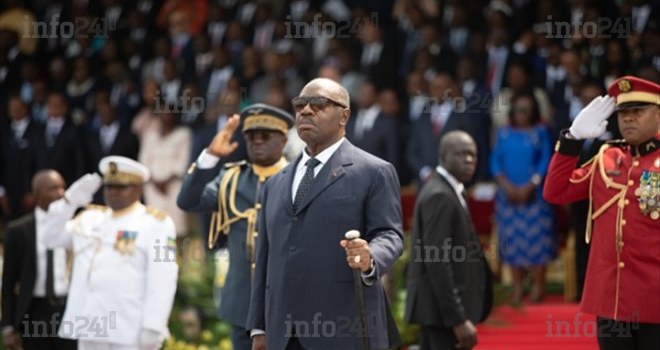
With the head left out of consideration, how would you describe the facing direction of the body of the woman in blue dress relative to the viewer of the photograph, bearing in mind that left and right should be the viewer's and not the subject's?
facing the viewer

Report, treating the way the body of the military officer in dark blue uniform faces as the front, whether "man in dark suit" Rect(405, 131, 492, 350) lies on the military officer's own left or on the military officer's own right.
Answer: on the military officer's own left

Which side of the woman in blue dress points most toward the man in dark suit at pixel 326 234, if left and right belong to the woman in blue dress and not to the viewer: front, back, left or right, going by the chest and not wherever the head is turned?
front

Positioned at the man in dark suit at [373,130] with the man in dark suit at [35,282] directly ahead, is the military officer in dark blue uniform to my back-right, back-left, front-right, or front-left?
front-left

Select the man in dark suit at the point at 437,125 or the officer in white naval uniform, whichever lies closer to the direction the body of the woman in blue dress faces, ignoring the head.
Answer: the officer in white naval uniform

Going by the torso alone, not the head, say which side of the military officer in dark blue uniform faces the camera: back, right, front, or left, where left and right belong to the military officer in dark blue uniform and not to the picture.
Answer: front

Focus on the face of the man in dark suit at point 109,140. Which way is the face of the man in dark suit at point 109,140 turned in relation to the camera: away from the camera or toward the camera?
toward the camera

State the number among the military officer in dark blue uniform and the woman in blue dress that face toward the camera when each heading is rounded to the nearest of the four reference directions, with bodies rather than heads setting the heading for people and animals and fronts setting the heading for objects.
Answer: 2

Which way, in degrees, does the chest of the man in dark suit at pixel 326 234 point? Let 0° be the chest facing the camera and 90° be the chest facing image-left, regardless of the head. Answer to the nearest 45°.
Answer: approximately 45°

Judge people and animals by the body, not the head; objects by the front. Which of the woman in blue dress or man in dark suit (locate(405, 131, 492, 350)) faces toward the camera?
the woman in blue dress

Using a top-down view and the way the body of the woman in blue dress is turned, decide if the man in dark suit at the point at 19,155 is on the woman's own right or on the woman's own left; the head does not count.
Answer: on the woman's own right
